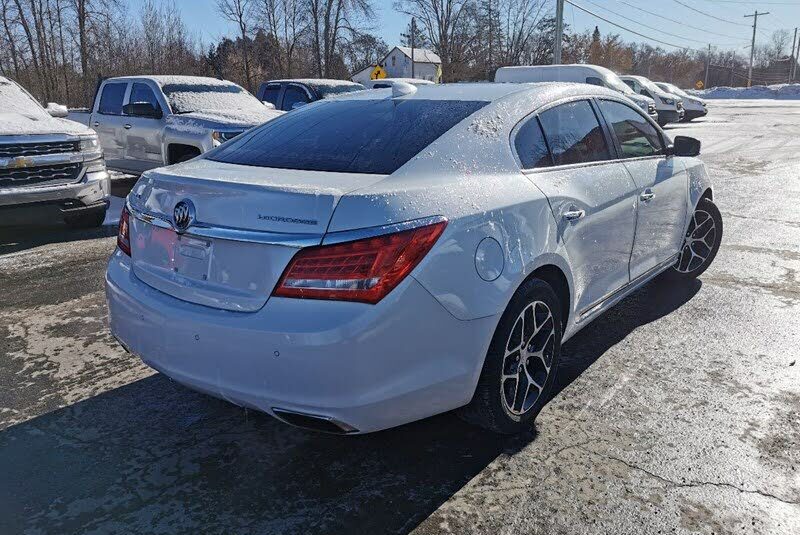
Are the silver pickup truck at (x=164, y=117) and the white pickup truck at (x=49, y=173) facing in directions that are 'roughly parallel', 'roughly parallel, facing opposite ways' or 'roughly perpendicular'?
roughly parallel

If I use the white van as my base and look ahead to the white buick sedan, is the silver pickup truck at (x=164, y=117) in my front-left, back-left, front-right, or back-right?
front-right

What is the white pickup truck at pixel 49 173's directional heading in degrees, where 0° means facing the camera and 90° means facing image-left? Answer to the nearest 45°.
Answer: approximately 315°

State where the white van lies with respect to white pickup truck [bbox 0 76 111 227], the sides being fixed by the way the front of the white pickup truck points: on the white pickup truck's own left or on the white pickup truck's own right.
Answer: on the white pickup truck's own left

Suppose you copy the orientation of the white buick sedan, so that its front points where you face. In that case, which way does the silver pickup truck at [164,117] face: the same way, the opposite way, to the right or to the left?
to the right

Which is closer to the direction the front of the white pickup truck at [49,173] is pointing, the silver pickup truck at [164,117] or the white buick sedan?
the white buick sedan

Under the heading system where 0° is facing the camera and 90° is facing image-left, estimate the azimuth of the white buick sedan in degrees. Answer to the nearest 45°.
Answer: approximately 225°

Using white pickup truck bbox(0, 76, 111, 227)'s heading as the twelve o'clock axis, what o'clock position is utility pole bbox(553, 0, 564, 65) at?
The utility pole is roughly at 9 o'clock from the white pickup truck.

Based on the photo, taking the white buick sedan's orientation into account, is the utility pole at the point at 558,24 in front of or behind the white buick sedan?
in front

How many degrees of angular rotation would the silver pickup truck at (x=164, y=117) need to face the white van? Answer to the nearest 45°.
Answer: approximately 90° to its left

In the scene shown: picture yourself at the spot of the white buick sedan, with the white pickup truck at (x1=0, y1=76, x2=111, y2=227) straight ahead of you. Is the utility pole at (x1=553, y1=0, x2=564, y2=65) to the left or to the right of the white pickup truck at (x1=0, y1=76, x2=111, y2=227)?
right

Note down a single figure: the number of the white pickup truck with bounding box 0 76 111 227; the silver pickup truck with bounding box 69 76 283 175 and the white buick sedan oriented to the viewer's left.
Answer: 0

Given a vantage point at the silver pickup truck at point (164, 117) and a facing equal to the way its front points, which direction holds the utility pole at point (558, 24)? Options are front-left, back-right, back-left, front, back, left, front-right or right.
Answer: left

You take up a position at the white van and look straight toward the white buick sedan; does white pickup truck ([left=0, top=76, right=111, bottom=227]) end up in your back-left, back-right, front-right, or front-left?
front-right

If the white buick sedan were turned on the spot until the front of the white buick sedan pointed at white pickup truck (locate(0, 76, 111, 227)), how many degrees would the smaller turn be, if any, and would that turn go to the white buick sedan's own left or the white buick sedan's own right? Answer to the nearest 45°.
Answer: approximately 90° to the white buick sedan's own left

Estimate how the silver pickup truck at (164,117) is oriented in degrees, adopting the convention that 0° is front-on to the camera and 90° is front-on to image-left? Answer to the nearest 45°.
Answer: approximately 315°

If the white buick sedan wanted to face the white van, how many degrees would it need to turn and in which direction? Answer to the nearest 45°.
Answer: approximately 45° to its left
